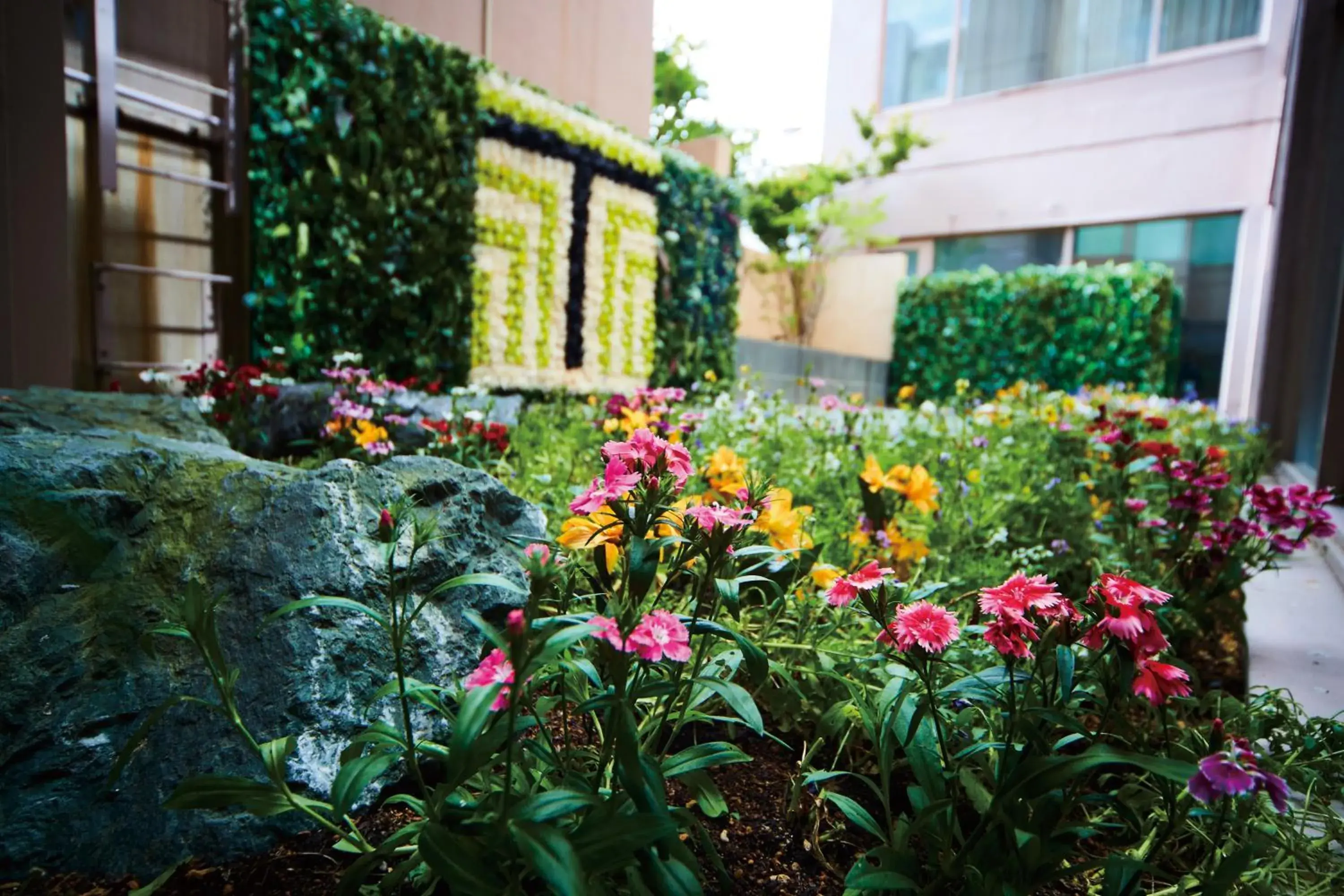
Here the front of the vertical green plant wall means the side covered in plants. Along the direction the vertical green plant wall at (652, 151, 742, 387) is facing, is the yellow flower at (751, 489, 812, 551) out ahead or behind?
ahead

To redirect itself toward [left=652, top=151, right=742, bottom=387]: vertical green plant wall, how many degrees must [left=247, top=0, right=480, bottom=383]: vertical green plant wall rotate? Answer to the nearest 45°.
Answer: approximately 90° to its left

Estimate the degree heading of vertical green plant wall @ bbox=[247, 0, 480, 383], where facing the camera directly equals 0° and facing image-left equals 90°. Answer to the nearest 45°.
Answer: approximately 315°

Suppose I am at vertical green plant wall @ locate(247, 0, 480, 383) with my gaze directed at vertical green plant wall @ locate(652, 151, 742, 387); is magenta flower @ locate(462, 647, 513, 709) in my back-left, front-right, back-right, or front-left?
back-right

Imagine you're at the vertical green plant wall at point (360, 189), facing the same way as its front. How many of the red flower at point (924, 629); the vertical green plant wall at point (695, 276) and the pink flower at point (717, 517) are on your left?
1

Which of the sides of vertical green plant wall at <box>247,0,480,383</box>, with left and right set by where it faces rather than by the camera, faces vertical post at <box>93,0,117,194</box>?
right

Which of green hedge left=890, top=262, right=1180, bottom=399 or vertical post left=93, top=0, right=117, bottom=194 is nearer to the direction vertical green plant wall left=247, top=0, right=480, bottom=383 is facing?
the green hedge

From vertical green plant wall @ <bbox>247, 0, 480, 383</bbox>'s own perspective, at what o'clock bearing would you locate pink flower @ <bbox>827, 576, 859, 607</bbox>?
The pink flower is roughly at 1 o'clock from the vertical green plant wall.

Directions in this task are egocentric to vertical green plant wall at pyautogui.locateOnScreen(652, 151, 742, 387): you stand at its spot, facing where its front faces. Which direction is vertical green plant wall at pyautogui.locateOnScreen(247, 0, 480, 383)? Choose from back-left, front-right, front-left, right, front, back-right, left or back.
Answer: right

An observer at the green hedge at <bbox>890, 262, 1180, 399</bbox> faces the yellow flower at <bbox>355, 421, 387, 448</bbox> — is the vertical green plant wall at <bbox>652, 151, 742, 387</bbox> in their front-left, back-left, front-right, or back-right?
front-right

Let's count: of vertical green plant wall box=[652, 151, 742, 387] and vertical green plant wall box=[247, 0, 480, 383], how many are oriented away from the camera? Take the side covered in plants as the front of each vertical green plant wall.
0

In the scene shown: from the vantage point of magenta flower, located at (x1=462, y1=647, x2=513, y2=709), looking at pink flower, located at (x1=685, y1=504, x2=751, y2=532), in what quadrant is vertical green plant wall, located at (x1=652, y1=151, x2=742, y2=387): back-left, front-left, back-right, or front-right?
front-left
